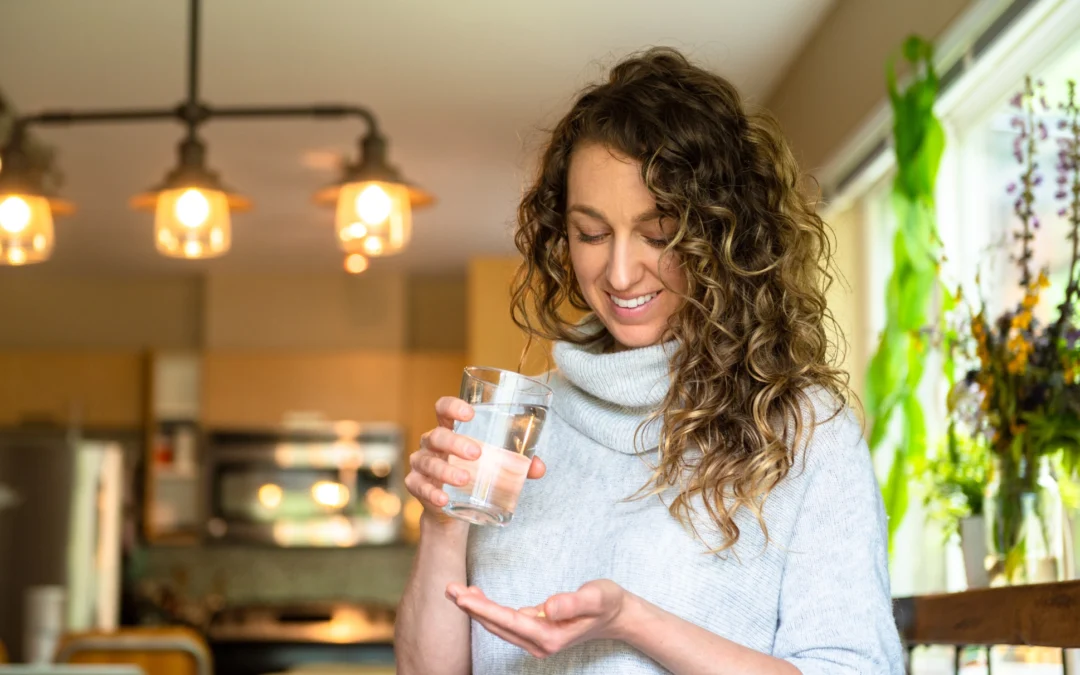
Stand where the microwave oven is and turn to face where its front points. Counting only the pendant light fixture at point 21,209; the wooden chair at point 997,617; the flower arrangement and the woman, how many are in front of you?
4

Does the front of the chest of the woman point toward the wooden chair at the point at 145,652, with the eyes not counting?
no

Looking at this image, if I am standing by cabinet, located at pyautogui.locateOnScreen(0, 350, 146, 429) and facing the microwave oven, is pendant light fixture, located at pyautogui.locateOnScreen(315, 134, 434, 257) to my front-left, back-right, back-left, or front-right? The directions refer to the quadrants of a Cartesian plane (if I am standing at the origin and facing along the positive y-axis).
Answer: front-right

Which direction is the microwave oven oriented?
toward the camera

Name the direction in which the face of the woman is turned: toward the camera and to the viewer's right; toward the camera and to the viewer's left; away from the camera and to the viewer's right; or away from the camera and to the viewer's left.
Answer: toward the camera and to the viewer's left

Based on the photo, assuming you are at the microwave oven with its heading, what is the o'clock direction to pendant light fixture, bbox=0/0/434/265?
The pendant light fixture is roughly at 12 o'clock from the microwave oven.

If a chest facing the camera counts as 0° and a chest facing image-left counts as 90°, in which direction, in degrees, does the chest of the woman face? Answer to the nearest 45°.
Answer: approximately 45°

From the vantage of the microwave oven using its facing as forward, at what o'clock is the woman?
The woman is roughly at 12 o'clock from the microwave oven.

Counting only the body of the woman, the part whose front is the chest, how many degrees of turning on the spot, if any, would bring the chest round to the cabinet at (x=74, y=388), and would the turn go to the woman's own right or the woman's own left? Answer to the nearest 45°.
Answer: approximately 90° to the woman's own right

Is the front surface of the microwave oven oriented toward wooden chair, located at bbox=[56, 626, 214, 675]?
yes

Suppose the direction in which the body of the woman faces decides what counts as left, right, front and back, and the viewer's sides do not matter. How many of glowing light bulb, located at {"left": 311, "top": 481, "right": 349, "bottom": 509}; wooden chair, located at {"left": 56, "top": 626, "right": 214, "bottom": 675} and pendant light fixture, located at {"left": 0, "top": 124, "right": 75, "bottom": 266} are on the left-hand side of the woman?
0

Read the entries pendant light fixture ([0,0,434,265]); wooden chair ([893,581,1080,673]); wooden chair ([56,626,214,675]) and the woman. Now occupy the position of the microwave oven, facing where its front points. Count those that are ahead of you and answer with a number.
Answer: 4

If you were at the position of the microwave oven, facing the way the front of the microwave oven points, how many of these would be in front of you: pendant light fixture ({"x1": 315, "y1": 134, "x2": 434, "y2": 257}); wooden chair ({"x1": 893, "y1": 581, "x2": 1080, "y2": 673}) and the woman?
3
